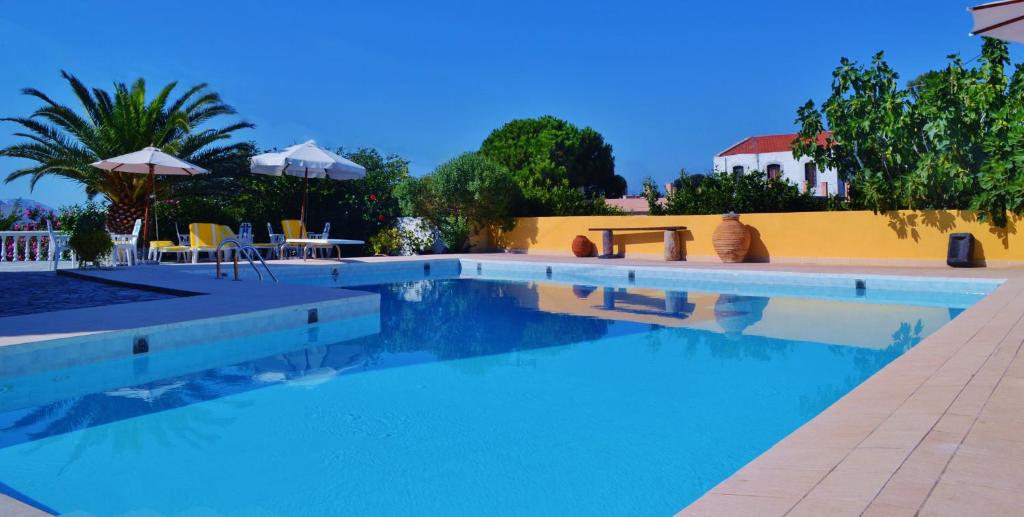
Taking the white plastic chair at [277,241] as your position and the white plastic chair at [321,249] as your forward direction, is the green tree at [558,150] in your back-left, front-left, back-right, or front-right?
front-left

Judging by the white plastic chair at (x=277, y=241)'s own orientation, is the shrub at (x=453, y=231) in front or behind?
in front

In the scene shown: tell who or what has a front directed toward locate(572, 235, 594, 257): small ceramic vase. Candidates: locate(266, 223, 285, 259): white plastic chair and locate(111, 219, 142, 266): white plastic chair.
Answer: locate(266, 223, 285, 259): white plastic chair

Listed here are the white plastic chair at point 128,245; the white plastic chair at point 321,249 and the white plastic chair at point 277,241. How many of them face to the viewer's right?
1

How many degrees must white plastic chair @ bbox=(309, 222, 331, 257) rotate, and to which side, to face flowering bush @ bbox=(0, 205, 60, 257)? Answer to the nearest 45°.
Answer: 0° — it already faces it

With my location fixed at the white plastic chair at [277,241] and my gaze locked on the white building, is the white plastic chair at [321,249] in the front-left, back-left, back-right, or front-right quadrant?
front-right

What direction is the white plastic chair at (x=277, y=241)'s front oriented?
to the viewer's right

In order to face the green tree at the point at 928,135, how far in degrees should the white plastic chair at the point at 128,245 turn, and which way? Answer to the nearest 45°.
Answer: approximately 135° to its left
